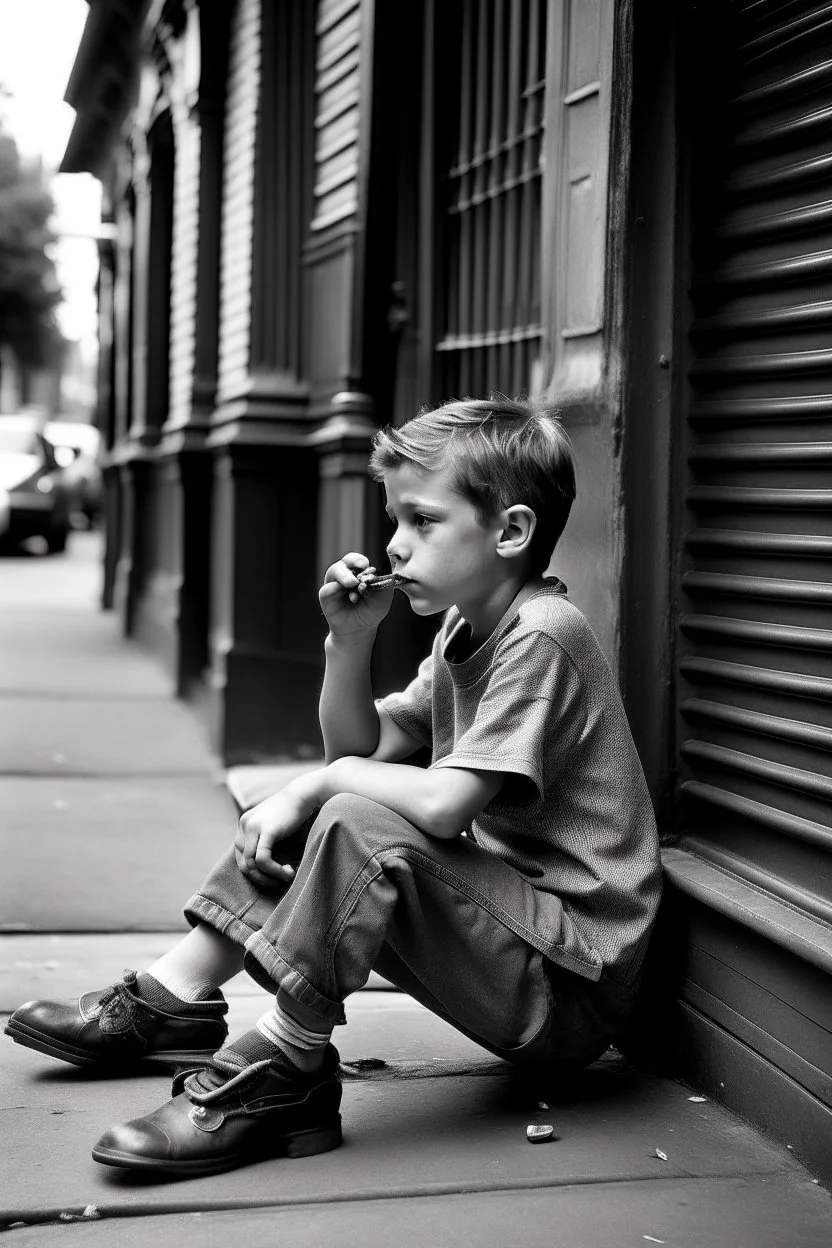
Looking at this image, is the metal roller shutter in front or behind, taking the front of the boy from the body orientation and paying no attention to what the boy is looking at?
behind

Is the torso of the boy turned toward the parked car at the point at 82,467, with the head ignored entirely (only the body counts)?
no

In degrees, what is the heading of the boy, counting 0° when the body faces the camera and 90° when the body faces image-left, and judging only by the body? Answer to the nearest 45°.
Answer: approximately 90°

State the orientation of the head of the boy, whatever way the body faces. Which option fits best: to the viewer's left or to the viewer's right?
to the viewer's left

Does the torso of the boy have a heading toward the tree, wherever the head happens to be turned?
no

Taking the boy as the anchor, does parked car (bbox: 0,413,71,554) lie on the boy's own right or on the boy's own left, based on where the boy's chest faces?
on the boy's own right

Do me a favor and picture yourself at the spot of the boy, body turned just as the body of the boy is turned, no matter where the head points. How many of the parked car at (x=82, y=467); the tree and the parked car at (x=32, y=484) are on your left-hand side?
0

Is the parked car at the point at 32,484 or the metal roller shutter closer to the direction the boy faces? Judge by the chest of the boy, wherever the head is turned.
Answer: the parked car
